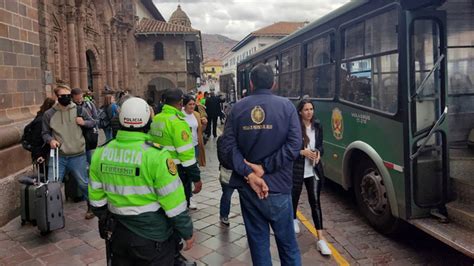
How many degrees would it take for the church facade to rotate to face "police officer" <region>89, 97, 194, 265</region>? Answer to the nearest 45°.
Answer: approximately 45° to its right

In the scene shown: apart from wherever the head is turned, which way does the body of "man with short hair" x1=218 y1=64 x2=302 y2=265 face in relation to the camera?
away from the camera

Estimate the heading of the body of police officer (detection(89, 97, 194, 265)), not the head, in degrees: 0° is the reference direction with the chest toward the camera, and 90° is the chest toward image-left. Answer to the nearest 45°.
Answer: approximately 225°

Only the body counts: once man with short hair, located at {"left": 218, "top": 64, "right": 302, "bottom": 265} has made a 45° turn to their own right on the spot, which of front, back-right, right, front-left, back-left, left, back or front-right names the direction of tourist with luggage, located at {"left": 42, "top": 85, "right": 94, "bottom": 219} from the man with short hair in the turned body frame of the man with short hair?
left

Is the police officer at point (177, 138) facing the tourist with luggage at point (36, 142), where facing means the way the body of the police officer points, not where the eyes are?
no

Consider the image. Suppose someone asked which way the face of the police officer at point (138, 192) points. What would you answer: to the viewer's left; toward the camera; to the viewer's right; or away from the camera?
away from the camera

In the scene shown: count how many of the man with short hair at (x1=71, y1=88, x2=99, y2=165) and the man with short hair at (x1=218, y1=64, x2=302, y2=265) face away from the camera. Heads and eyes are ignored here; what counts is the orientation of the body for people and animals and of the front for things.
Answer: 1

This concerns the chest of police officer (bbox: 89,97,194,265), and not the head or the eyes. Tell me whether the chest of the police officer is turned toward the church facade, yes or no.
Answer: no

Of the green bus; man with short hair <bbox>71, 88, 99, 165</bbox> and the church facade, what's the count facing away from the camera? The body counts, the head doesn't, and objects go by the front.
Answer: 0

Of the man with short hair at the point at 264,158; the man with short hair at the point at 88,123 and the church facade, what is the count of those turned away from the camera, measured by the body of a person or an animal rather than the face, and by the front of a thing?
1

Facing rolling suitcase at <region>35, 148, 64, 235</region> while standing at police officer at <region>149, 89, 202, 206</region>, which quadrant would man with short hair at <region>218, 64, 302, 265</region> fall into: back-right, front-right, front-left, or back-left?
back-left

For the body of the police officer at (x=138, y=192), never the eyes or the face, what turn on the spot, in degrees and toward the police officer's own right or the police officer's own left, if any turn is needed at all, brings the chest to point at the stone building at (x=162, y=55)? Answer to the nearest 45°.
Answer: approximately 45° to the police officer's own left

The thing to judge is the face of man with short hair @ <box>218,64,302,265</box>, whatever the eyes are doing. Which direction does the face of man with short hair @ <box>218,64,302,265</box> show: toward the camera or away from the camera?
away from the camera

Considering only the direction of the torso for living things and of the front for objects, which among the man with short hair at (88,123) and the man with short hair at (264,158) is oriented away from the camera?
the man with short hair at (264,158)
